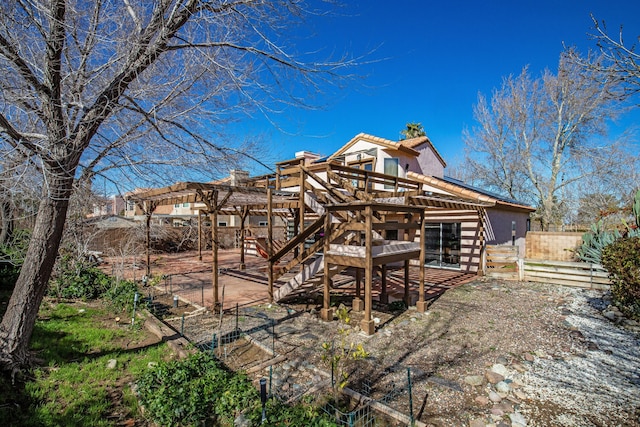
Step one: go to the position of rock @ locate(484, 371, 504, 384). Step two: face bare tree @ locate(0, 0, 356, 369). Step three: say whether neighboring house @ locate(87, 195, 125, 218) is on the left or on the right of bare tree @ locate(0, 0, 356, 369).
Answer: right

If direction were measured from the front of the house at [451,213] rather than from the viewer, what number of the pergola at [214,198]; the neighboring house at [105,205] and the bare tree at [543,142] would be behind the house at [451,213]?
2

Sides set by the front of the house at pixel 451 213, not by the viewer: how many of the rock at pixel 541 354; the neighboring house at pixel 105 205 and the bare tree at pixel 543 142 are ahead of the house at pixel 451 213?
1
